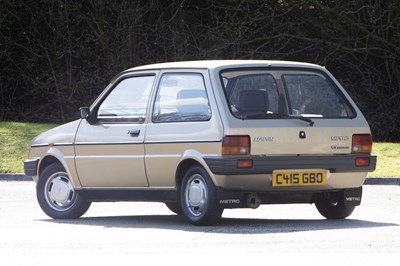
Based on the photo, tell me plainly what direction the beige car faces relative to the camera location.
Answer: facing away from the viewer and to the left of the viewer
